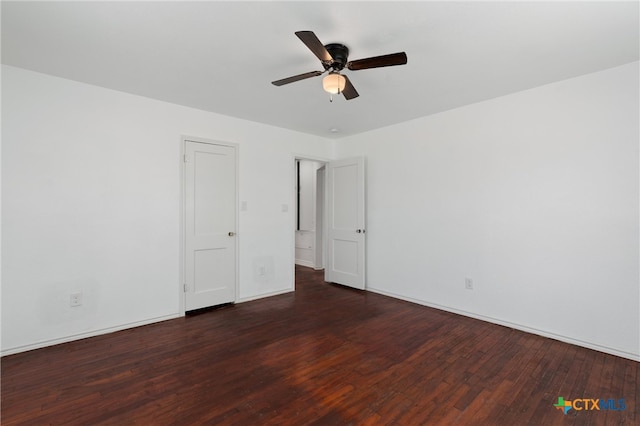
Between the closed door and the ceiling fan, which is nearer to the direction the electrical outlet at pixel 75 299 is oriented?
the ceiling fan

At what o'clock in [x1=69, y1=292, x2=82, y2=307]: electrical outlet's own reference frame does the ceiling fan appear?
The ceiling fan is roughly at 11 o'clock from the electrical outlet.

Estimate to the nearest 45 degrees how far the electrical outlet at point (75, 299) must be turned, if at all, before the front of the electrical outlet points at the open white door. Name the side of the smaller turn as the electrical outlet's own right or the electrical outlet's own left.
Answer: approximately 90° to the electrical outlet's own left

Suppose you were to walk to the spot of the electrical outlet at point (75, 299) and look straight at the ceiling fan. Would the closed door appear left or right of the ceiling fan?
left

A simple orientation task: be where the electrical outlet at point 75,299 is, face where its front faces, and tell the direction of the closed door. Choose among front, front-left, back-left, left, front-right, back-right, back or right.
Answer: left

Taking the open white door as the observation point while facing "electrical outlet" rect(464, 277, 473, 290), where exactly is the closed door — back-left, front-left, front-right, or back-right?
back-right

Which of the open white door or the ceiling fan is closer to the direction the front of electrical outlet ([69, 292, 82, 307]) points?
the ceiling fan

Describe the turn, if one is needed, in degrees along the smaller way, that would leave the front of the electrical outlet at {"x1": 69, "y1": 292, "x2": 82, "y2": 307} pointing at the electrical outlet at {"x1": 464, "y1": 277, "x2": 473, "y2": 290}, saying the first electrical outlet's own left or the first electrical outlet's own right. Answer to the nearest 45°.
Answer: approximately 45° to the first electrical outlet's own left

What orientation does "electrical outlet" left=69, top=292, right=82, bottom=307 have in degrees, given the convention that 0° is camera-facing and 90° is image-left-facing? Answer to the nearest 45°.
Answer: approximately 0°
